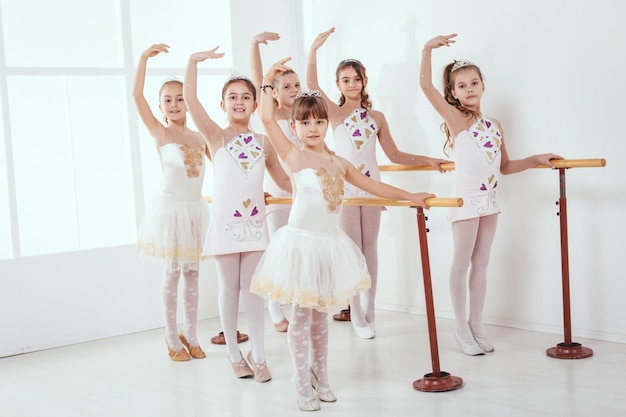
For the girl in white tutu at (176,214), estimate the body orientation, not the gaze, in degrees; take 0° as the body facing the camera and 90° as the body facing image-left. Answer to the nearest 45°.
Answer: approximately 315°

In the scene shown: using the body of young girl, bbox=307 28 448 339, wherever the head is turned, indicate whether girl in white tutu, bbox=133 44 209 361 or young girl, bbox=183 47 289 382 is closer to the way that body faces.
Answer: the young girl

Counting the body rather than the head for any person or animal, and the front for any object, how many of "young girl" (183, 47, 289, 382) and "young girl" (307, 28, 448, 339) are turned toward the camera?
2

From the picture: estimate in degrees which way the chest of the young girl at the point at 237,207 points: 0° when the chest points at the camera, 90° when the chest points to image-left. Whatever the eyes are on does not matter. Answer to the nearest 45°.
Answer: approximately 0°

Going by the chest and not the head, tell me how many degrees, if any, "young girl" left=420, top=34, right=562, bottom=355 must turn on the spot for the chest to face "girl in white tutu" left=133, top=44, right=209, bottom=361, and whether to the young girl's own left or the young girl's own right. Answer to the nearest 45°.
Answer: approximately 135° to the young girl's own right

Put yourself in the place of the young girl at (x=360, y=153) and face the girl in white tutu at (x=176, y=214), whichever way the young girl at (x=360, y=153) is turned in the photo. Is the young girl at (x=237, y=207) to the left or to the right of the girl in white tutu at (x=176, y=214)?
left

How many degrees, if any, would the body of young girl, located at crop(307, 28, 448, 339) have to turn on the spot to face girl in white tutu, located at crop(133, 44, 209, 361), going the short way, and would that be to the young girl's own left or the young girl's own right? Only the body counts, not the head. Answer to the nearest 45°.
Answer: approximately 90° to the young girl's own right

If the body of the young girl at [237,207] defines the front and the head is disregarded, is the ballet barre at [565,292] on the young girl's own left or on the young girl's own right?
on the young girl's own left
